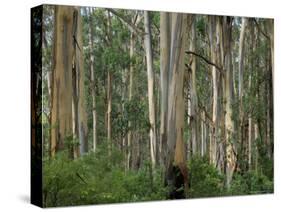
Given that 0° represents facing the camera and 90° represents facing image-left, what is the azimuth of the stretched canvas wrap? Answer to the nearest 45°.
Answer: approximately 315°
